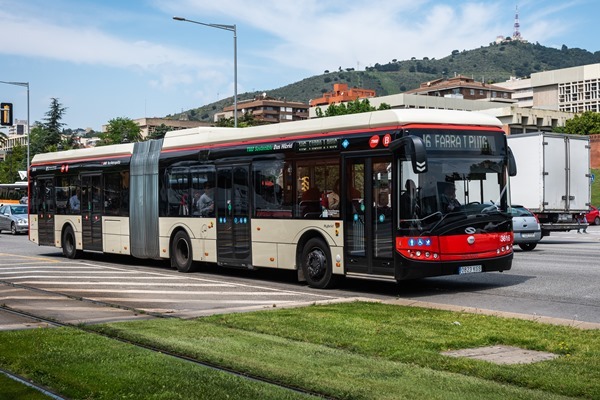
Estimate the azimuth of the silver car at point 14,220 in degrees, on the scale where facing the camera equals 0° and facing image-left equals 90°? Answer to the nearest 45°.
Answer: approximately 315°

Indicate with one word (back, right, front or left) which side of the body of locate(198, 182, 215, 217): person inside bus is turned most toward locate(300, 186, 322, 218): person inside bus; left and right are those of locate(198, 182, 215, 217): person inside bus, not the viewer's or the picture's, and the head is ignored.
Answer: front

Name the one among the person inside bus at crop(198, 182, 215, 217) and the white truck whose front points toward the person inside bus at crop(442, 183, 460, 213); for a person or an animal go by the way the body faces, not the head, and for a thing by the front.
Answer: the person inside bus at crop(198, 182, 215, 217)

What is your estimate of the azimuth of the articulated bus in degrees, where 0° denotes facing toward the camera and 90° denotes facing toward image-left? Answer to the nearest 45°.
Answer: approximately 315°

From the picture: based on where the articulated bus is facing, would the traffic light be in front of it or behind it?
behind

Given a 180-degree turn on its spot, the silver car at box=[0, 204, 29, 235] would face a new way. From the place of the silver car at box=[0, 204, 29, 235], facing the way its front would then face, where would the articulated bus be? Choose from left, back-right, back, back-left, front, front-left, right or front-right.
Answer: back-left

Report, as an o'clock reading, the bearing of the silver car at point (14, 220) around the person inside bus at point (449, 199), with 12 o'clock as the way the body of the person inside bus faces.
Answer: The silver car is roughly at 6 o'clock from the person inside bus.

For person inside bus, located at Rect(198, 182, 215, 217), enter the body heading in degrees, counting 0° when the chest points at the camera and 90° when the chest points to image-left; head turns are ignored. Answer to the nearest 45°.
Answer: approximately 315°

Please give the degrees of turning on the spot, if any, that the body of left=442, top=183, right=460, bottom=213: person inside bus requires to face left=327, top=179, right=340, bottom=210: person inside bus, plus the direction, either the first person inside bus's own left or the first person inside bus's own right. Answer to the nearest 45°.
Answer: approximately 135° to the first person inside bus's own right

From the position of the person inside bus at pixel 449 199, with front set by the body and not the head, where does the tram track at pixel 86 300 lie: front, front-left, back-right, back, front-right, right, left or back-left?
back-right

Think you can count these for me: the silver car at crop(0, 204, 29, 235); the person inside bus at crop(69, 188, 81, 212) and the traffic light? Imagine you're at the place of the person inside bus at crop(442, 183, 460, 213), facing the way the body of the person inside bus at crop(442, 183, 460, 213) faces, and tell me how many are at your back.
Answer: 3
